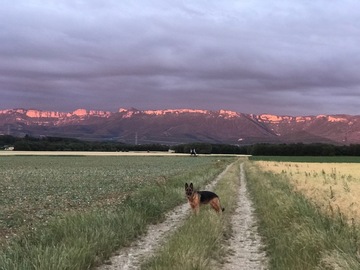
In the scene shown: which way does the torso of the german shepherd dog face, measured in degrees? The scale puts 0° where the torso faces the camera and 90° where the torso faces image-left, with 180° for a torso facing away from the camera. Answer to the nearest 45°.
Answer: approximately 90°
